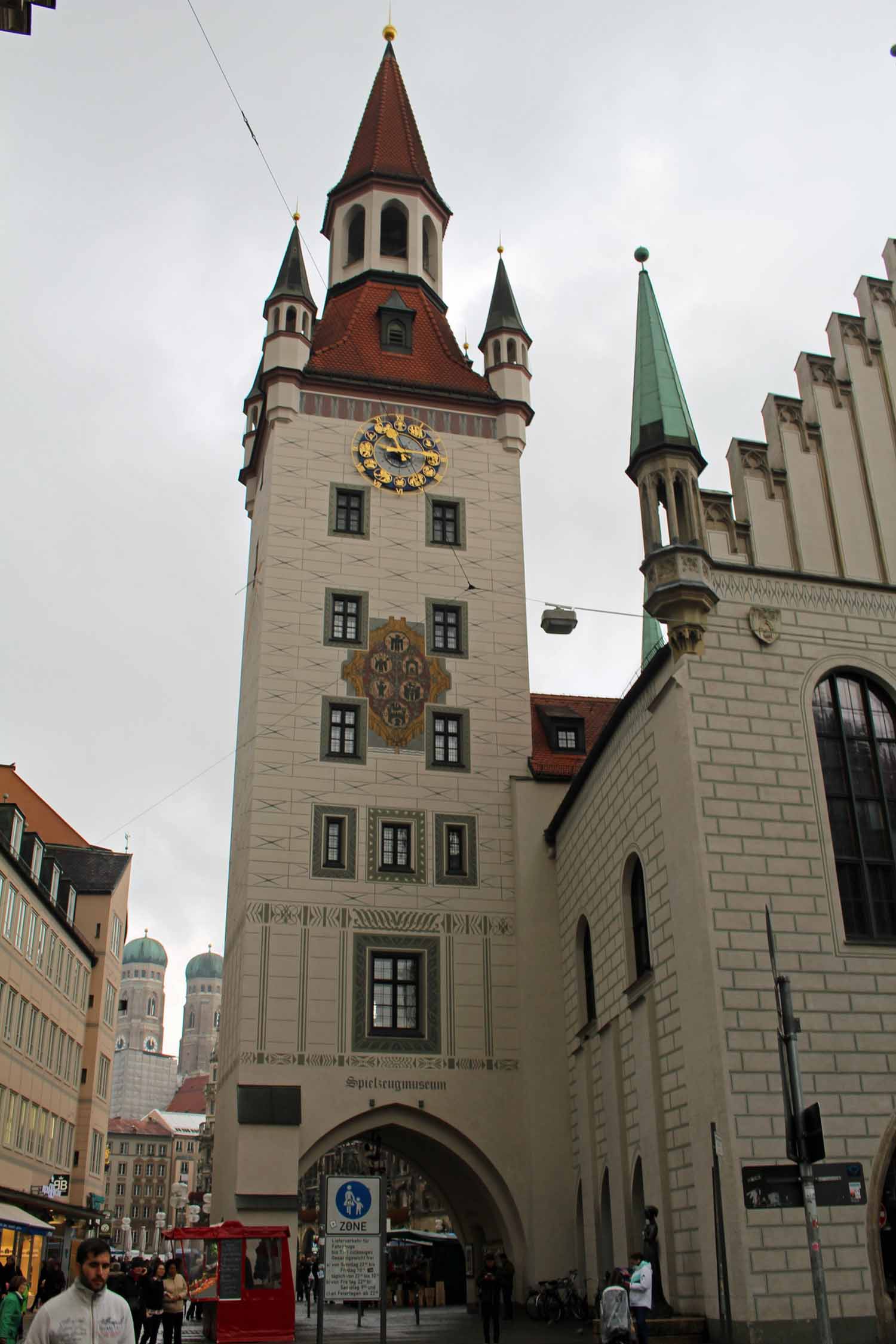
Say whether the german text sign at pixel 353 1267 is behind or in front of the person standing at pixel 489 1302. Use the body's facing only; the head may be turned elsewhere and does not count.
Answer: in front

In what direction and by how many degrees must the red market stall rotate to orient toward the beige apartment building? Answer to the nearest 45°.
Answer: approximately 90° to its right

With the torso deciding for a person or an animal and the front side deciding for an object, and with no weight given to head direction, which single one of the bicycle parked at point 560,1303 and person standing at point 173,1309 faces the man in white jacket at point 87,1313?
the person standing

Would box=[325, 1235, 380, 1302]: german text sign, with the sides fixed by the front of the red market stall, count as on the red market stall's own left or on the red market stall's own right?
on the red market stall's own left

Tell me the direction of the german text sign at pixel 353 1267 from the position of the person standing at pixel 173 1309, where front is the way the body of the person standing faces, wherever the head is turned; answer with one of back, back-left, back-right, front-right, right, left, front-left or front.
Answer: front-left

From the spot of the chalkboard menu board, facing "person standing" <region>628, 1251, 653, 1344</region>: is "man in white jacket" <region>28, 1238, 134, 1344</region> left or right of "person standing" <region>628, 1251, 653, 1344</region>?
right
